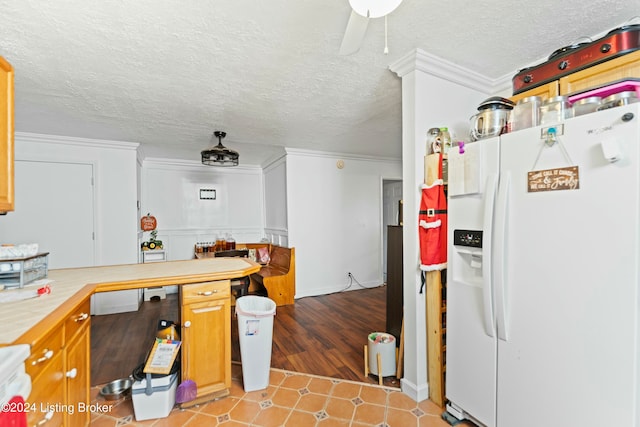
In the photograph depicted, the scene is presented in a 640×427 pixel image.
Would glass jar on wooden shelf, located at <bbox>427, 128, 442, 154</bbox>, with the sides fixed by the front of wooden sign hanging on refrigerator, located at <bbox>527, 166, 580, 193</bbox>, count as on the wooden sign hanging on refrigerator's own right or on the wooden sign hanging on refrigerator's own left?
on the wooden sign hanging on refrigerator's own right

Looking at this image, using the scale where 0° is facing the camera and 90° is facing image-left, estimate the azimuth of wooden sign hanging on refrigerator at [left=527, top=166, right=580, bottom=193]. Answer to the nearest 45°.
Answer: approximately 45°

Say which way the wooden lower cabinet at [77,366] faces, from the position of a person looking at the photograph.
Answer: facing to the right of the viewer

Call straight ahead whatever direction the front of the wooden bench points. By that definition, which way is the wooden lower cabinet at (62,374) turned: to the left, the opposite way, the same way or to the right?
the opposite way

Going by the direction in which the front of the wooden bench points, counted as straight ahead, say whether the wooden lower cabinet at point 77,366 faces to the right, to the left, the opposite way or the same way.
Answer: the opposite way

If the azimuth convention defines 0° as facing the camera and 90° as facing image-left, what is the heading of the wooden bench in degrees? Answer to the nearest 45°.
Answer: approximately 45°

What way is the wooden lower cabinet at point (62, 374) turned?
to the viewer's right
